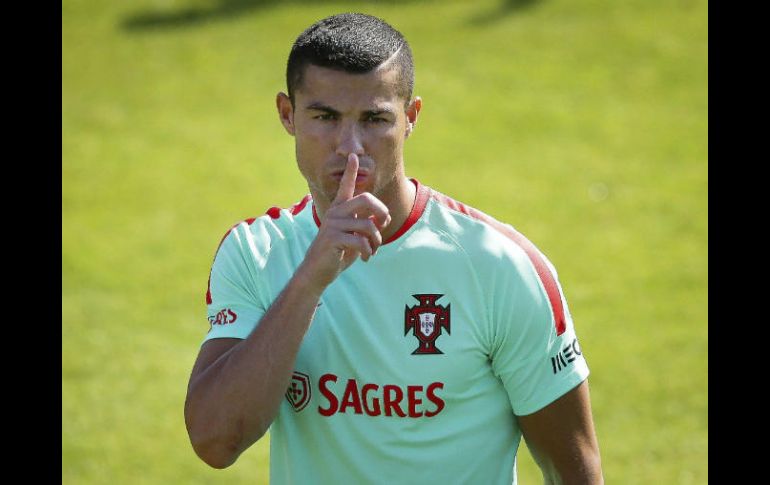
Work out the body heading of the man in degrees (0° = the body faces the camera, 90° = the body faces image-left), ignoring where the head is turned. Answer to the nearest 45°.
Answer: approximately 0°
